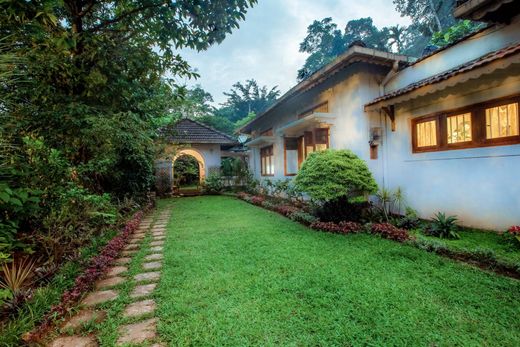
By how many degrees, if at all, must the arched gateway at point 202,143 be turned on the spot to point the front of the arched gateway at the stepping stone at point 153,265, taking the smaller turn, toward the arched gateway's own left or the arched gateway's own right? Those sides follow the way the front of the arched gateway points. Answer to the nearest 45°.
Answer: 0° — it already faces it

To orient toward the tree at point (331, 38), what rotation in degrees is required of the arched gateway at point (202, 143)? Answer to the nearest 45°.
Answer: approximately 135° to its left

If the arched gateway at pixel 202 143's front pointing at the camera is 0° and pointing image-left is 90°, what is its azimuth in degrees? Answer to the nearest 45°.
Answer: approximately 0°

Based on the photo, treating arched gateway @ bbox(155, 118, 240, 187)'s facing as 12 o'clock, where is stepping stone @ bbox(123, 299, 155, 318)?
The stepping stone is roughly at 12 o'clock from the arched gateway.

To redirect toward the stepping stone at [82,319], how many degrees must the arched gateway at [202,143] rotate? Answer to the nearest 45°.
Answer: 0° — it already faces it

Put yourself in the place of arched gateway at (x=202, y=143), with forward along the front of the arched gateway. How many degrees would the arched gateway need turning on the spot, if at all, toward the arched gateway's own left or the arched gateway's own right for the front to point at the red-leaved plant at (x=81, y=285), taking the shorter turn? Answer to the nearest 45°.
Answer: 0° — it already faces it

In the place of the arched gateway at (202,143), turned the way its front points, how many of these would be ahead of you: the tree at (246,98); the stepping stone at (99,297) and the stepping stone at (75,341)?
2

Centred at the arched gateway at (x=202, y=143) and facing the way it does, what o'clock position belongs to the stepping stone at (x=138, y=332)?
The stepping stone is roughly at 12 o'clock from the arched gateway.

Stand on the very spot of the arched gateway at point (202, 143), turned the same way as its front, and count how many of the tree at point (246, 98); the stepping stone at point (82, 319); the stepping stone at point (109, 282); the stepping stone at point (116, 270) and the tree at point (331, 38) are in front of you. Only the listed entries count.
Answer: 3

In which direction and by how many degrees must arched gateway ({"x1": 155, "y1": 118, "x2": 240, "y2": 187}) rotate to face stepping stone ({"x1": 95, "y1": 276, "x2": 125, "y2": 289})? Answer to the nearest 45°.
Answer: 0° — it already faces it
